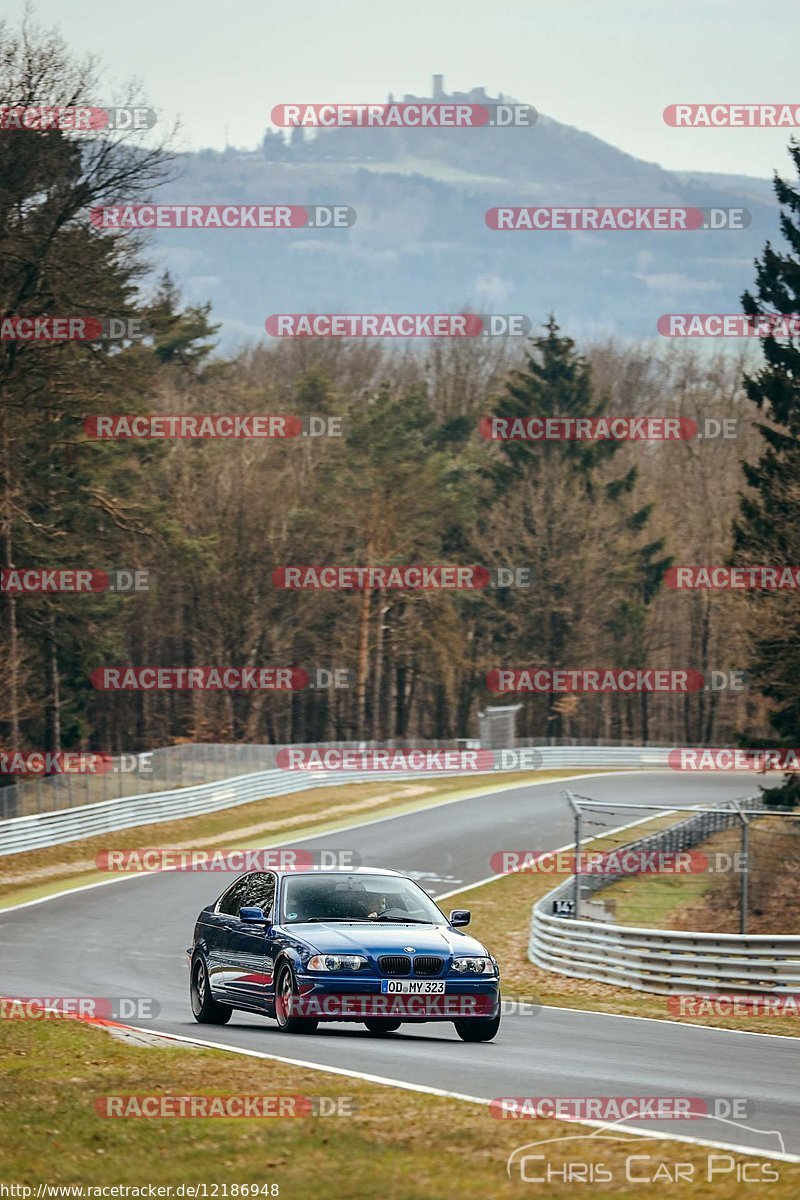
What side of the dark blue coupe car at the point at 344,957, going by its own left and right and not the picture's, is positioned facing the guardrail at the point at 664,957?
left

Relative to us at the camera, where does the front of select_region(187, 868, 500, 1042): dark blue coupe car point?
facing the viewer and to the right of the viewer

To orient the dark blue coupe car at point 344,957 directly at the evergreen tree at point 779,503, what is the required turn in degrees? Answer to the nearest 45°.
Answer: approximately 135° to its left
